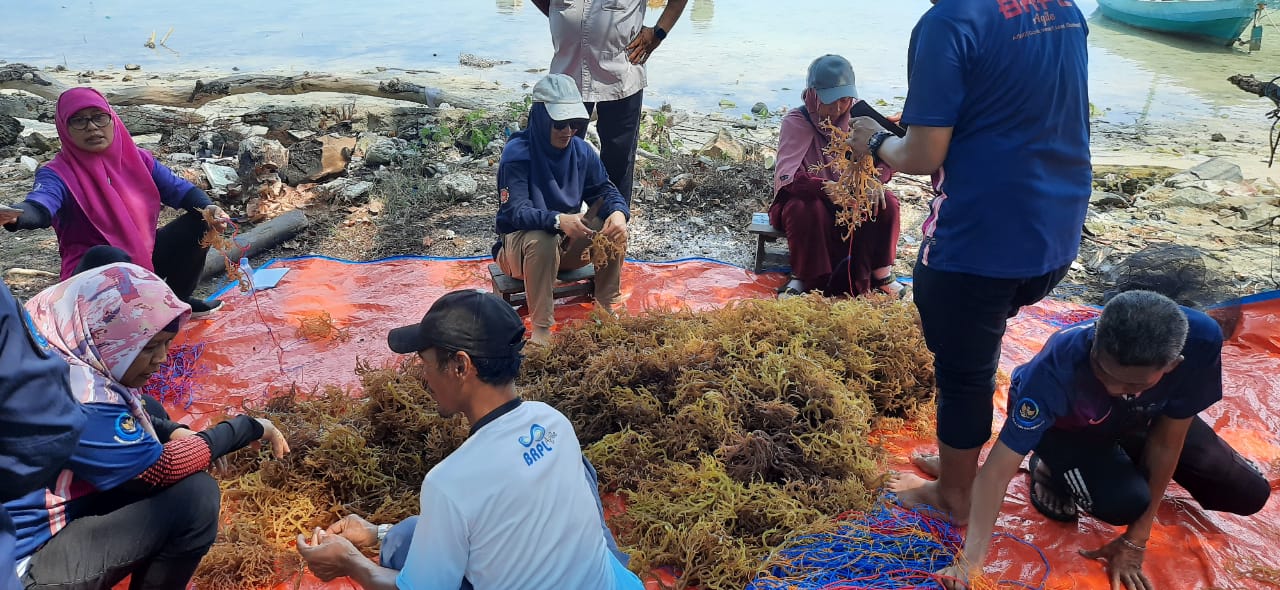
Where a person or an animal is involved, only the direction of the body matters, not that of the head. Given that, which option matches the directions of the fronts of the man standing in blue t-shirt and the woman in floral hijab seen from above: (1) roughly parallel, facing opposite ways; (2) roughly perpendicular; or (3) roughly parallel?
roughly perpendicular

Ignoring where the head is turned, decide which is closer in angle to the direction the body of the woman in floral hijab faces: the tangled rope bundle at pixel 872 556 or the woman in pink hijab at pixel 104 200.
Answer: the tangled rope bundle

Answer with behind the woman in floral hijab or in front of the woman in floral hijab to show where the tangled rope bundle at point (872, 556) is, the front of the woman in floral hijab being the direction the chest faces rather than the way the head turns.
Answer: in front

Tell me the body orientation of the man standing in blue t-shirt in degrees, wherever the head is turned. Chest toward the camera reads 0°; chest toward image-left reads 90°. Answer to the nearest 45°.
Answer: approximately 135°

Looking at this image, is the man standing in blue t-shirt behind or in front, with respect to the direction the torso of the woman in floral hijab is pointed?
in front

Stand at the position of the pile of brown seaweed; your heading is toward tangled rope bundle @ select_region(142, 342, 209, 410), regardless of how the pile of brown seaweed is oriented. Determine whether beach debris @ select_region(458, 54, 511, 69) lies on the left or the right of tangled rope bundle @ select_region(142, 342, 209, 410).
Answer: right

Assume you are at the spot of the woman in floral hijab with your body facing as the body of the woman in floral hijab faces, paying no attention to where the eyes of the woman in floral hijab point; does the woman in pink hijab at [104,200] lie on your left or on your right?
on your left

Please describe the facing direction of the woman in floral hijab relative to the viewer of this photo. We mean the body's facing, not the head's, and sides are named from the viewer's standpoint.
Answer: facing to the right of the viewer

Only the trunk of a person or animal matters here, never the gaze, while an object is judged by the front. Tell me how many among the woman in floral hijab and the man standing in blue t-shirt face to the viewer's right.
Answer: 1
